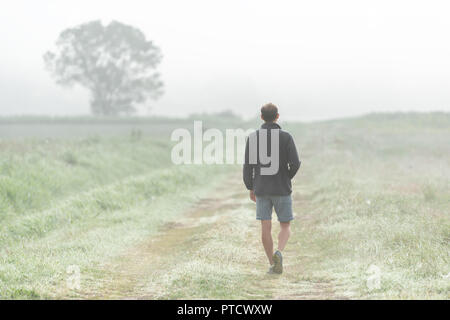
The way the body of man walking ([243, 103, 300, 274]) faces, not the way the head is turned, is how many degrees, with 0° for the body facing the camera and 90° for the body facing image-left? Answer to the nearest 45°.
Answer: approximately 180°
